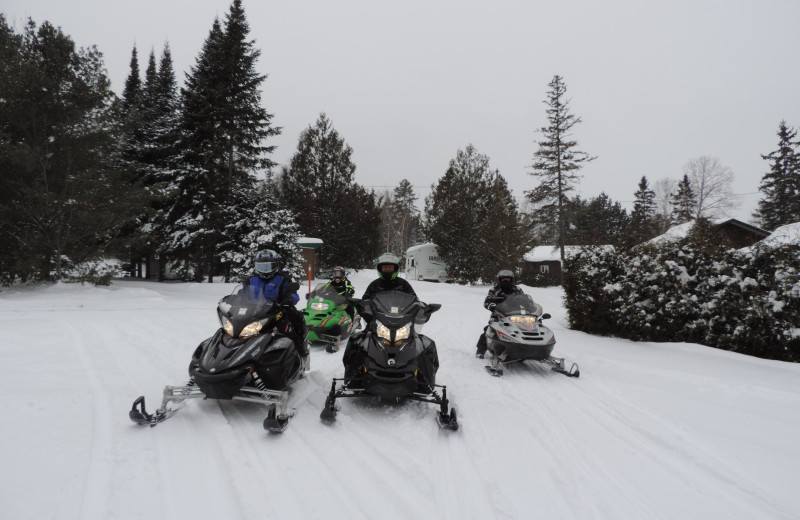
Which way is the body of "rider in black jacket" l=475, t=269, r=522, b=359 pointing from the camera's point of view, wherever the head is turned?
toward the camera

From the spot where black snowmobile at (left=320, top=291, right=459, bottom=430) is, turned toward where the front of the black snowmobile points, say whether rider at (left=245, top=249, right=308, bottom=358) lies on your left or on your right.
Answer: on your right

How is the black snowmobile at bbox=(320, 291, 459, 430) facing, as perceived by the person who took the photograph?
facing the viewer

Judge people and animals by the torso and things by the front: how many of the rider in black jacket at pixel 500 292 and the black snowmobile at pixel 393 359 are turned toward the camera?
2

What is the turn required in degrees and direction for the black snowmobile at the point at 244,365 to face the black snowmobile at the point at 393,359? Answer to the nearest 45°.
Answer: approximately 135° to its left

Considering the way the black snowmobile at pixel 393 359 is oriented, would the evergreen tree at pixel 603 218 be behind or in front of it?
behind

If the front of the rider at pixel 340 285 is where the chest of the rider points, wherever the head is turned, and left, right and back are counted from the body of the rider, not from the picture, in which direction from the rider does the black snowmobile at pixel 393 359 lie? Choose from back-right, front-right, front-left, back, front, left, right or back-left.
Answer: front-left

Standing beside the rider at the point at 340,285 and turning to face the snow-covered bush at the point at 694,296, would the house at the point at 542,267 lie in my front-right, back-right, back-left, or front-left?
front-left

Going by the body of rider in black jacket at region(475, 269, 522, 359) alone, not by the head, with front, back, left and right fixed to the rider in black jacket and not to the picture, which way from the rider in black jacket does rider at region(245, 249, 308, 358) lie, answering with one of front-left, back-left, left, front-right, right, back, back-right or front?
front-right

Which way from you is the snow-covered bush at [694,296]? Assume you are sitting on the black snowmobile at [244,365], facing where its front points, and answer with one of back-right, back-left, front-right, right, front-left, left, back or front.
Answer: back-left

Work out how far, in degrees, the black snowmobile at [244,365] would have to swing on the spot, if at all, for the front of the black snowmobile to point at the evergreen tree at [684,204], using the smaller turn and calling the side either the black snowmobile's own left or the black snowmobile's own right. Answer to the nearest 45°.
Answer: approximately 180°

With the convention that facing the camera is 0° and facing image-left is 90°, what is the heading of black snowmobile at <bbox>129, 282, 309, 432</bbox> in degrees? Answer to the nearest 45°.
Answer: approximately 45°

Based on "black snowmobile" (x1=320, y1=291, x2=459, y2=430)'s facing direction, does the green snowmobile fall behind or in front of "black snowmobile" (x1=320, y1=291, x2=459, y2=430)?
behind

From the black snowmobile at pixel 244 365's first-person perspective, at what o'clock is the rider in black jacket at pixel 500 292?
The rider in black jacket is roughly at 7 o'clock from the black snowmobile.
